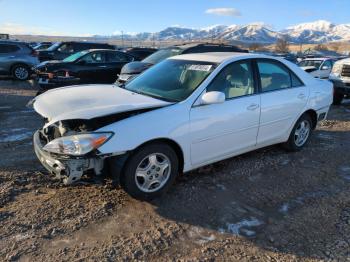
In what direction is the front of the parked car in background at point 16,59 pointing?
to the viewer's left

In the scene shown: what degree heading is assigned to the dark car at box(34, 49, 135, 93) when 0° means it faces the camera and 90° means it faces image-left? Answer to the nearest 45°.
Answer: approximately 45°

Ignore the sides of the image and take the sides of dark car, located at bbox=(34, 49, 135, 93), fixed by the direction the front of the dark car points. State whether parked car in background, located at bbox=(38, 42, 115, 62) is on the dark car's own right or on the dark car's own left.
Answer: on the dark car's own right

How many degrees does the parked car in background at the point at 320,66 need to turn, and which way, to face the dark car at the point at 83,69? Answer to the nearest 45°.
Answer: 0° — it already faces it

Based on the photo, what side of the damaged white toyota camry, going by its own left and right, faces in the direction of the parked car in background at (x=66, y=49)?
right

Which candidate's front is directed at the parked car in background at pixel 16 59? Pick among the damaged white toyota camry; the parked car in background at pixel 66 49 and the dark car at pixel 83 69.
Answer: the parked car in background at pixel 66 49

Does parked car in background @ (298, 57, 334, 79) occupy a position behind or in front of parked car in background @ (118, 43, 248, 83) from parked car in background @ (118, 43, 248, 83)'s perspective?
behind

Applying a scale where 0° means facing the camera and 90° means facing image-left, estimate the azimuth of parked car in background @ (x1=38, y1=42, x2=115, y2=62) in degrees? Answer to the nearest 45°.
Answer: approximately 45°
